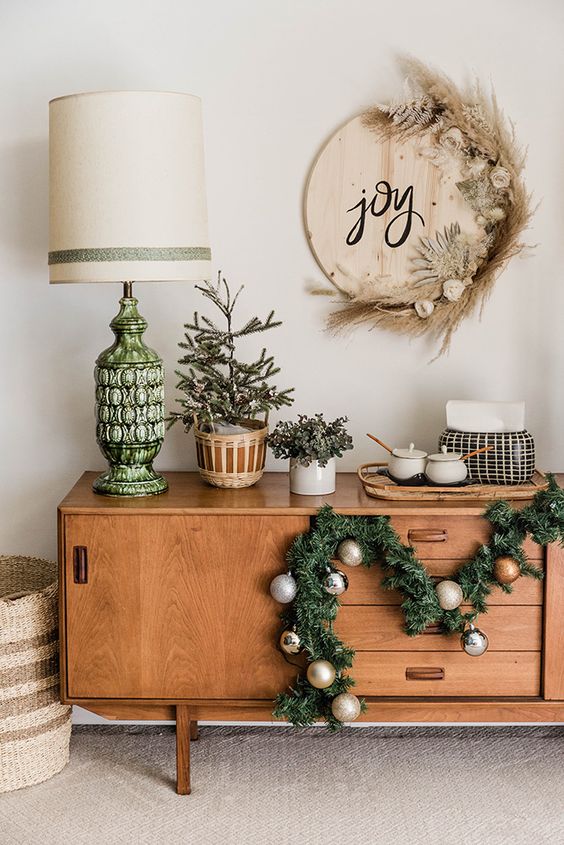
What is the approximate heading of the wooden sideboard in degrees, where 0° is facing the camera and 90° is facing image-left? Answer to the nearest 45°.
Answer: approximately 0°

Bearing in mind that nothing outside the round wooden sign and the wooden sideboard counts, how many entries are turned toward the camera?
2

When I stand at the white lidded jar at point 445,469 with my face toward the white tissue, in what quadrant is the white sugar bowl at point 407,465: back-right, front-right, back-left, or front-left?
back-left

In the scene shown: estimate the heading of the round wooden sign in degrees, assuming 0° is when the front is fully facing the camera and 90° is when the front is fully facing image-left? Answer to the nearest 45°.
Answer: approximately 0°
